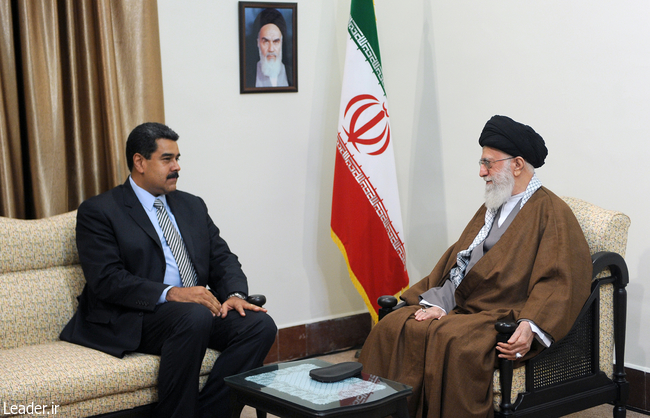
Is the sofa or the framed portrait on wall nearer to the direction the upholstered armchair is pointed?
the sofa

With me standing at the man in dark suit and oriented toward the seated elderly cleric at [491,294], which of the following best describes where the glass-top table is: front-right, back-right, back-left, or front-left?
front-right

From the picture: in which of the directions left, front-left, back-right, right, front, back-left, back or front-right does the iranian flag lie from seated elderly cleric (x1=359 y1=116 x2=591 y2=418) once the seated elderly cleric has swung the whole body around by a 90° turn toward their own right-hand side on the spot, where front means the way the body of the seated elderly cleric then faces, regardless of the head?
front

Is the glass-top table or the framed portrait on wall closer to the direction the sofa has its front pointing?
the glass-top table

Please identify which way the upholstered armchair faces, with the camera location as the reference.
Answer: facing the viewer and to the left of the viewer

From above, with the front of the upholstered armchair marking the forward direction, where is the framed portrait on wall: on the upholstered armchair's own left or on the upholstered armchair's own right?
on the upholstered armchair's own right

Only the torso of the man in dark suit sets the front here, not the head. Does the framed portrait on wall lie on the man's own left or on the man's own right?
on the man's own left

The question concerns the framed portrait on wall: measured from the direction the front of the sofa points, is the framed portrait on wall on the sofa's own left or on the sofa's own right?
on the sofa's own left

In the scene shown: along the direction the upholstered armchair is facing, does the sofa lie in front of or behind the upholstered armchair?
in front

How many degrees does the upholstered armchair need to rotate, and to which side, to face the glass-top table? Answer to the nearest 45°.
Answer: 0° — it already faces it

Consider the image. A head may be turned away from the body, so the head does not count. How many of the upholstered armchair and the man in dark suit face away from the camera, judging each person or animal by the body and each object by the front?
0

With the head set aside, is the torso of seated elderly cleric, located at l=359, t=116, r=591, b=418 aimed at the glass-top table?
yes

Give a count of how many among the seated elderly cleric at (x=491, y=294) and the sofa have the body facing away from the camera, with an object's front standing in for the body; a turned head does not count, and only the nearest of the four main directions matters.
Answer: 0

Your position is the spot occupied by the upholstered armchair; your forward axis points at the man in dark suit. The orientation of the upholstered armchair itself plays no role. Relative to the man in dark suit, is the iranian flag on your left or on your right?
right

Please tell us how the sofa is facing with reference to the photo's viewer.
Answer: facing the viewer and to the right of the viewer

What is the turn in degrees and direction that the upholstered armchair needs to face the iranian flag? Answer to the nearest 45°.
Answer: approximately 90° to its right
